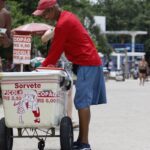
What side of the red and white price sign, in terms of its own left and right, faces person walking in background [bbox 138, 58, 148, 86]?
back

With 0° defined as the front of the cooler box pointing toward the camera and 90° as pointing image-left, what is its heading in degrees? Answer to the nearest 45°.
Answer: approximately 0°

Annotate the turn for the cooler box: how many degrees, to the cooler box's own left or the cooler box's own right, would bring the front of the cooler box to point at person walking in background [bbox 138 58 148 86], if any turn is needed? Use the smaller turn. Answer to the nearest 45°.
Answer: approximately 180°

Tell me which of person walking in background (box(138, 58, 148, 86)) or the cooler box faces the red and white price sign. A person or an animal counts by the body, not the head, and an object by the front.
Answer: the person walking in background
